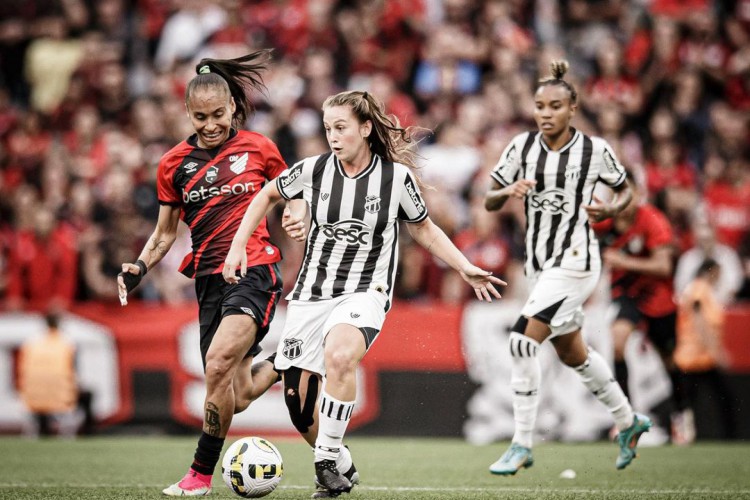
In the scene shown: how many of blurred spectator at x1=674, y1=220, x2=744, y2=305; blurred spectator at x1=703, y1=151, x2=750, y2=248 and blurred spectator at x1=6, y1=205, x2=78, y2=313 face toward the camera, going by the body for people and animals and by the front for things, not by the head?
3

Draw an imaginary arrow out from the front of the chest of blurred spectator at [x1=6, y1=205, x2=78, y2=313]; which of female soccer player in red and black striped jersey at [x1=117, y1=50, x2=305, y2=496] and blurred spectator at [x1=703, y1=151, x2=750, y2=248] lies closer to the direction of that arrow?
the female soccer player in red and black striped jersey

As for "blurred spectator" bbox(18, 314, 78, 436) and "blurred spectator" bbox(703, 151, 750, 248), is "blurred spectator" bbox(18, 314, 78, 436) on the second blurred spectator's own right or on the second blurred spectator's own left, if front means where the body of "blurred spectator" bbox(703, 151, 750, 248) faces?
on the second blurred spectator's own right

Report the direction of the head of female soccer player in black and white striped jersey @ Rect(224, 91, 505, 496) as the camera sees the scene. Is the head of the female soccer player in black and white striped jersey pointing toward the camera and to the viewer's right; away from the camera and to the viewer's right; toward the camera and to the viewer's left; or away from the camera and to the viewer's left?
toward the camera and to the viewer's left

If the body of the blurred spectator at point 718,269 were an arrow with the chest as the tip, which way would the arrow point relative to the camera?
toward the camera

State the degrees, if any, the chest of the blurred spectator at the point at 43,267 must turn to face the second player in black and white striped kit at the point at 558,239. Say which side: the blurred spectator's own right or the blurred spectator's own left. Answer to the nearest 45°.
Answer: approximately 45° to the blurred spectator's own left

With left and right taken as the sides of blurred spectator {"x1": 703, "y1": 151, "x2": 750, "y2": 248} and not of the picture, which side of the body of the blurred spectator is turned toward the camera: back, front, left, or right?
front

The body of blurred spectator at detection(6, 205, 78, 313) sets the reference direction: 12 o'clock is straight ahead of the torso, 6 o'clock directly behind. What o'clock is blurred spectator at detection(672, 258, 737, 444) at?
blurred spectator at detection(672, 258, 737, 444) is roughly at 10 o'clock from blurred spectator at detection(6, 205, 78, 313).

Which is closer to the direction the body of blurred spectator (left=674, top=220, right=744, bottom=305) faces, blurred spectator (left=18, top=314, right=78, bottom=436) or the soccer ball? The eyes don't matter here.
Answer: the soccer ball

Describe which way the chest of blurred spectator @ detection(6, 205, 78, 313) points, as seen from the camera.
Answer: toward the camera
